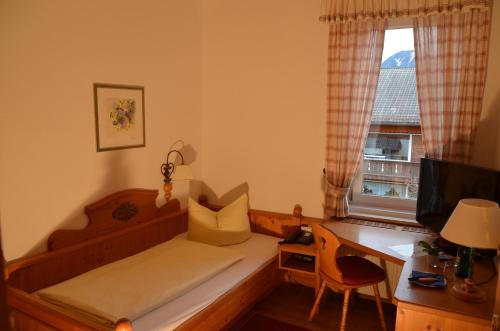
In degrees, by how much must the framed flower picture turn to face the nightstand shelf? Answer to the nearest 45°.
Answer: approximately 45° to its left

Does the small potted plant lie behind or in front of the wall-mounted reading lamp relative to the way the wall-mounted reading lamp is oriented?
in front

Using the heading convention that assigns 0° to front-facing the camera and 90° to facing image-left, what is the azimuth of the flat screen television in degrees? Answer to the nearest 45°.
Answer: approximately 45°

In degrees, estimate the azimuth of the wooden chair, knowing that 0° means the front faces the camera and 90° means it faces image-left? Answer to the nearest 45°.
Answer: approximately 225°

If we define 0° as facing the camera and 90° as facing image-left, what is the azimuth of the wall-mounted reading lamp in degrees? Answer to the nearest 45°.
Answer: approximately 315°

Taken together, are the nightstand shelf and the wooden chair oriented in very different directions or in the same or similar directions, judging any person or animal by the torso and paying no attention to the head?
very different directions

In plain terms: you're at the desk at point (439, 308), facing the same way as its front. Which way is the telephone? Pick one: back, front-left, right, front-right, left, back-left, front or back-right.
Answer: right
